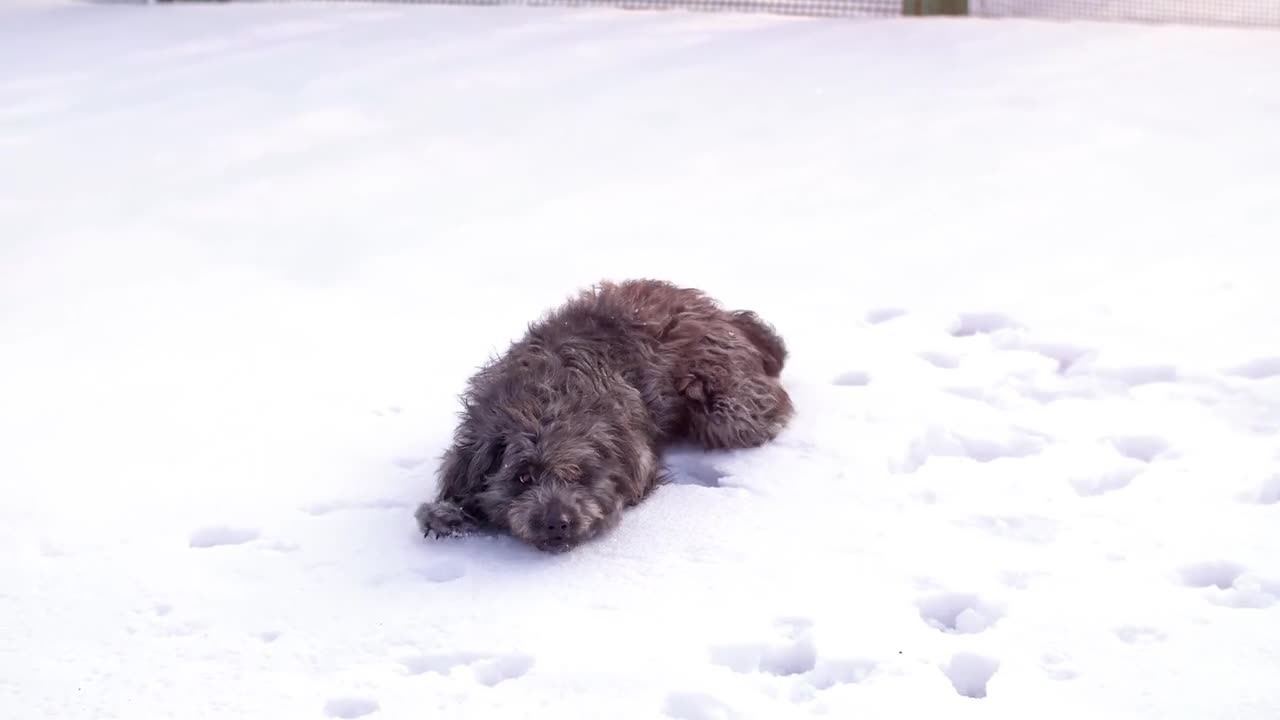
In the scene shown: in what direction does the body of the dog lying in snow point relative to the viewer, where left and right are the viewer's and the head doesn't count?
facing the viewer and to the left of the viewer

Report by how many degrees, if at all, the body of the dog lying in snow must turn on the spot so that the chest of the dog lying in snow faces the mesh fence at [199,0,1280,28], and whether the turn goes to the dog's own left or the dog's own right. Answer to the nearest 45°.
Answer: approximately 180°

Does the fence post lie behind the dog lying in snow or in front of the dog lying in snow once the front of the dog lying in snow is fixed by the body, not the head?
behind
